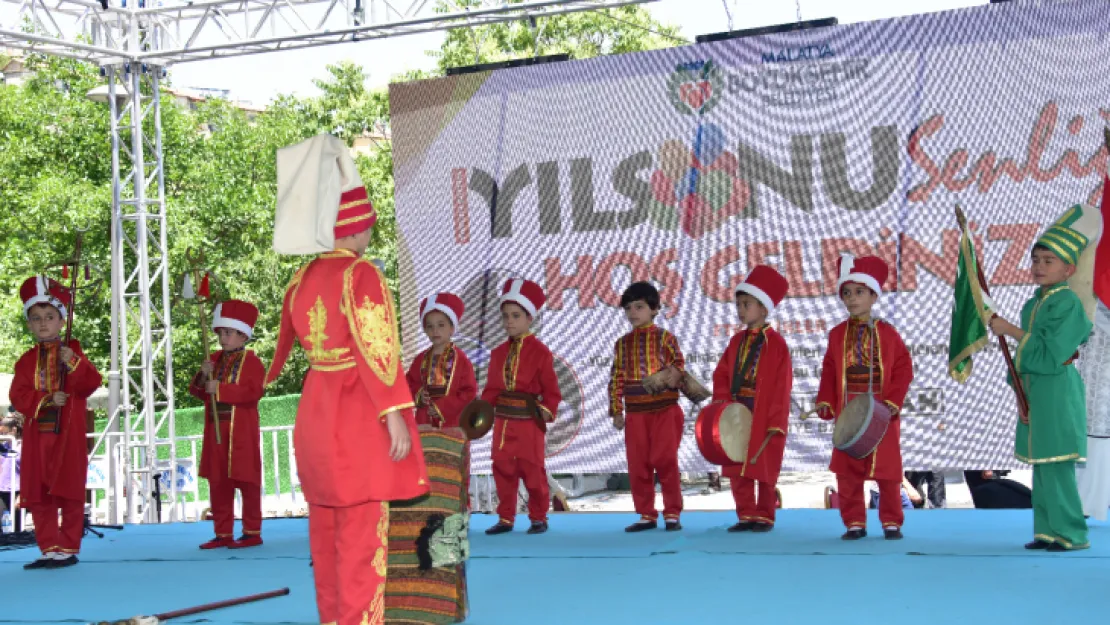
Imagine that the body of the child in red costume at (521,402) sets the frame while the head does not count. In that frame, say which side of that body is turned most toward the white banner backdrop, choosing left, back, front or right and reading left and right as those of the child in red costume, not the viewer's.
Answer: back

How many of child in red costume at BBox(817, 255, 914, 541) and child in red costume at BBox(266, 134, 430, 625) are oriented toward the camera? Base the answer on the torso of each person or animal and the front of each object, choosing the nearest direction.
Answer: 1

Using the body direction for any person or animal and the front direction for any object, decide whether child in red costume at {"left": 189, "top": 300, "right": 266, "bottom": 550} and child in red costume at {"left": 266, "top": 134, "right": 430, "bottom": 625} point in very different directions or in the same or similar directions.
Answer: very different directions

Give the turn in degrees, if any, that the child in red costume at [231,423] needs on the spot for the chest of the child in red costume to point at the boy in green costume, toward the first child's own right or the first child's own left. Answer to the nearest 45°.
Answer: approximately 90° to the first child's own left

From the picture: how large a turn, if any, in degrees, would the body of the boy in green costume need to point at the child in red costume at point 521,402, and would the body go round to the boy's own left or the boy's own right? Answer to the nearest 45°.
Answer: approximately 45° to the boy's own right

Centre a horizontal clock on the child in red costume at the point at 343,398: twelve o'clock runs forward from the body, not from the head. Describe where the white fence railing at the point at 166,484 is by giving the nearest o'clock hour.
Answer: The white fence railing is roughly at 10 o'clock from the child in red costume.

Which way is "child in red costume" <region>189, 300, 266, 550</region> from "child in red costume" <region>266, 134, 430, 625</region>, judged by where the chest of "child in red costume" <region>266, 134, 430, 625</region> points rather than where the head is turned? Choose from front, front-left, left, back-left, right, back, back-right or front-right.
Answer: front-left

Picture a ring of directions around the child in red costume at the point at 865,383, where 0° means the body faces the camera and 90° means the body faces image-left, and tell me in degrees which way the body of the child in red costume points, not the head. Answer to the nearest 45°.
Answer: approximately 0°

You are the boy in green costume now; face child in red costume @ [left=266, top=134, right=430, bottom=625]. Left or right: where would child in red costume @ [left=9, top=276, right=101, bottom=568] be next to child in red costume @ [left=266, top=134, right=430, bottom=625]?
right

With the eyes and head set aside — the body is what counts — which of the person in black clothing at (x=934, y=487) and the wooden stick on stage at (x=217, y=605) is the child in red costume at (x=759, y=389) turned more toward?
the wooden stick on stage
